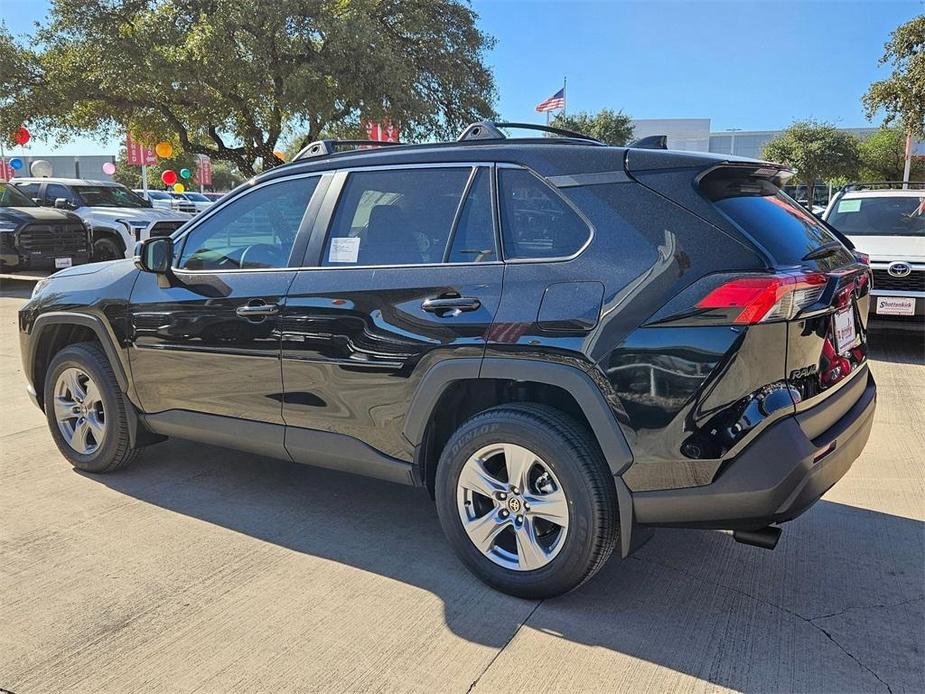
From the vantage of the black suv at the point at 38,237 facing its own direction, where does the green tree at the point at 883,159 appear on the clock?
The green tree is roughly at 10 o'clock from the black suv.

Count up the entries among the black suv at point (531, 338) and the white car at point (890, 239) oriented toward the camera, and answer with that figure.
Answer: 1

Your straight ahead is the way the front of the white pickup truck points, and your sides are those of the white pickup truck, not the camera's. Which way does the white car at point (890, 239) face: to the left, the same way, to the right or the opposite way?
to the right

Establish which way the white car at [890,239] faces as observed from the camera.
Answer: facing the viewer

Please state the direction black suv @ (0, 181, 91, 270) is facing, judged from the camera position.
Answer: facing the viewer and to the right of the viewer

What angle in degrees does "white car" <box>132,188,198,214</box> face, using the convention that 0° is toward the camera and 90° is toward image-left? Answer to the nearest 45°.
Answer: approximately 315°

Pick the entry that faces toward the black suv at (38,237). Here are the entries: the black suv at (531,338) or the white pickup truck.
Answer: the black suv at (531,338)

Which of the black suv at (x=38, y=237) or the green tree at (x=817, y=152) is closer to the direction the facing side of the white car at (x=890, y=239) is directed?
the black suv

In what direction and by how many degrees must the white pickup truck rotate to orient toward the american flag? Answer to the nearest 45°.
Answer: approximately 90° to its left

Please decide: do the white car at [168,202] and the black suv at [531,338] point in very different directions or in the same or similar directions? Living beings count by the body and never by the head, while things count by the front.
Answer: very different directions
